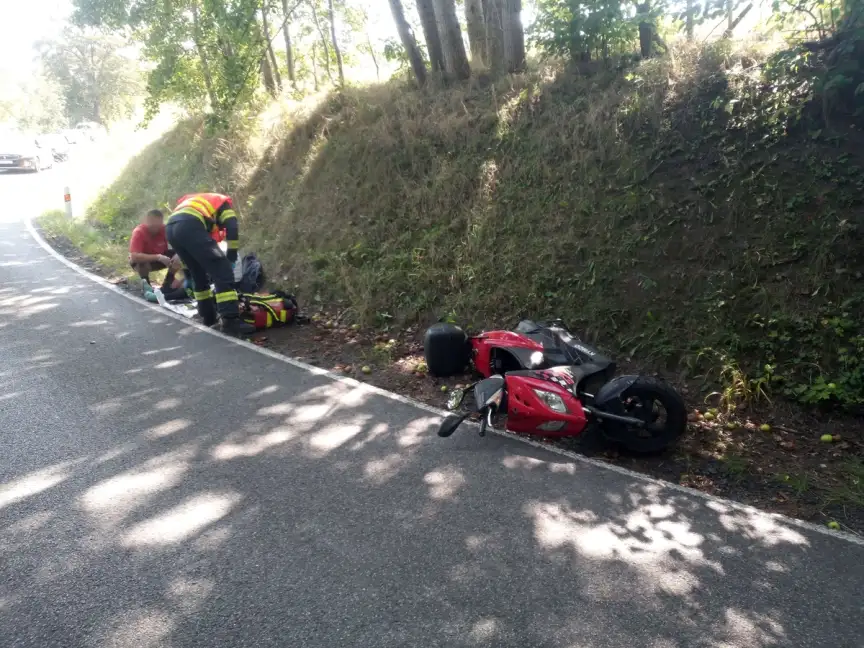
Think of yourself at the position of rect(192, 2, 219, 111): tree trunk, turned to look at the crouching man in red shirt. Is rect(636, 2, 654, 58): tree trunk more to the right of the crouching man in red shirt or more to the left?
left

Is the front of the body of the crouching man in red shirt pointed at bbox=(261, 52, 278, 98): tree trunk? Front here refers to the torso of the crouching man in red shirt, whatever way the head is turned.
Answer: no

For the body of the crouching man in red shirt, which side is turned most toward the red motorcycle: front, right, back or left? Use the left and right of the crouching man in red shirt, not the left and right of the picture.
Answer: front

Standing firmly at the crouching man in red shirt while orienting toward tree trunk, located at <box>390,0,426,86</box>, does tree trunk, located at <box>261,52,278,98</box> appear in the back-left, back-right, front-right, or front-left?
front-left

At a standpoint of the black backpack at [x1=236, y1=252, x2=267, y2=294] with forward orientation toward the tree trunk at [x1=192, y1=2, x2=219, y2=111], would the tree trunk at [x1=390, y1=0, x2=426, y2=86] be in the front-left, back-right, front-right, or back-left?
front-right

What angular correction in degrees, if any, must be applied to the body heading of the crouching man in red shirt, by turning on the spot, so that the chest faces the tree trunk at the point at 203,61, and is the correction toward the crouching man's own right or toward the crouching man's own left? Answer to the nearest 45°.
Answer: approximately 135° to the crouching man's own left

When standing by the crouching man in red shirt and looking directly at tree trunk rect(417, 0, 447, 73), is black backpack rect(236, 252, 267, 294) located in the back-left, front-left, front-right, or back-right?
front-right

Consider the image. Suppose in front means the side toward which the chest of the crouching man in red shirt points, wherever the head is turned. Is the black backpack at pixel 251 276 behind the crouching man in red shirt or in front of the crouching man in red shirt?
in front

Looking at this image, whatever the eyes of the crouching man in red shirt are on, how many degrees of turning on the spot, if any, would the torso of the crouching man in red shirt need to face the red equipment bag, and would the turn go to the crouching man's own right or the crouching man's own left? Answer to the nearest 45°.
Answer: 0° — they already face it

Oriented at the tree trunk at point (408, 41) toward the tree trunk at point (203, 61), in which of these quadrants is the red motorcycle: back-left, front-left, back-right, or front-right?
back-left

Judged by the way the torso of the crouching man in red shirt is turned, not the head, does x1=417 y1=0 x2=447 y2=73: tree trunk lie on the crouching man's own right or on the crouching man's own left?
on the crouching man's own left

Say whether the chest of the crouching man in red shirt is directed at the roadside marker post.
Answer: no

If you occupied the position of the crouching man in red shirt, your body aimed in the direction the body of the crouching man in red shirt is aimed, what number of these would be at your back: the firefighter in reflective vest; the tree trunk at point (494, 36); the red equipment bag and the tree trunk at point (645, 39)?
0

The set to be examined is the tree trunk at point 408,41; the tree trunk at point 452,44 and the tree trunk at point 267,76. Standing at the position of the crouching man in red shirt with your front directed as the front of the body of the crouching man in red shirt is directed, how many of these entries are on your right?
0

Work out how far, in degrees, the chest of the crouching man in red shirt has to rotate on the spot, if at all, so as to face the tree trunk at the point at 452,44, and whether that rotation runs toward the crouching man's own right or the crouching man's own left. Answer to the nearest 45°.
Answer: approximately 45° to the crouching man's own left

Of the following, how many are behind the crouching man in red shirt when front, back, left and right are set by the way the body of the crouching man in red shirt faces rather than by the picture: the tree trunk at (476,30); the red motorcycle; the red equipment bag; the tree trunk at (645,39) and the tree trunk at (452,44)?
0

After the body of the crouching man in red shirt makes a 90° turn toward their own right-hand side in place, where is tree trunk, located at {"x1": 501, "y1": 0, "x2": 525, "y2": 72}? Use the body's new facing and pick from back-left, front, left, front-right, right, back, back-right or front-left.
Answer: back-left

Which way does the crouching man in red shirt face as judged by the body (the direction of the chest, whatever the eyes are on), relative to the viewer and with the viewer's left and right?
facing the viewer and to the right of the viewer

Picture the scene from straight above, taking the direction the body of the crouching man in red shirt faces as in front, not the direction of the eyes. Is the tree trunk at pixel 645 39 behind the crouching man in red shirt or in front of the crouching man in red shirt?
in front
